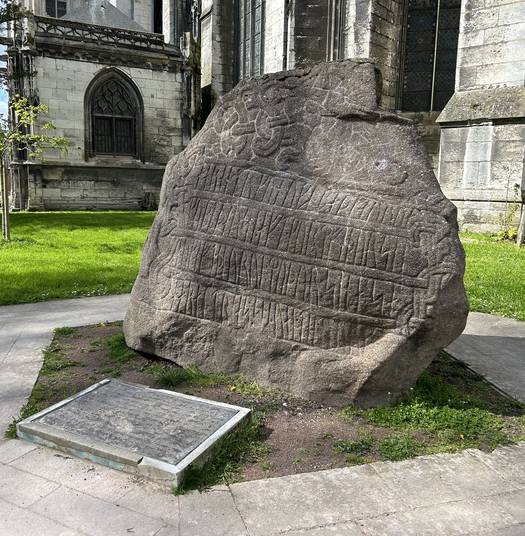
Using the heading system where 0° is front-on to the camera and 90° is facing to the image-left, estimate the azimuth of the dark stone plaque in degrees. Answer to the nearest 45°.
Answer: approximately 45°

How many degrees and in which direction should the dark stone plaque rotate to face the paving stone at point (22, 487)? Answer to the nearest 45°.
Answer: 0° — it already faces it

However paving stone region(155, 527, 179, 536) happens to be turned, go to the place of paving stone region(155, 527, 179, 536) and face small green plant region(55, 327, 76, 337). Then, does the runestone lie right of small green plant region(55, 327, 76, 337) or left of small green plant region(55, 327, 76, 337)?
right

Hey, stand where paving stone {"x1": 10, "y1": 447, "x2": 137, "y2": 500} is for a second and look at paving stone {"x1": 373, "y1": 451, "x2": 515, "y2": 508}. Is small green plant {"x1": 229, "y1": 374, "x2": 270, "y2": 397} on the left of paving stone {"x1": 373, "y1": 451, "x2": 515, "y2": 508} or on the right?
left

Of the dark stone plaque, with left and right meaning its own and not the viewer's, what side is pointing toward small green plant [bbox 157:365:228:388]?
back

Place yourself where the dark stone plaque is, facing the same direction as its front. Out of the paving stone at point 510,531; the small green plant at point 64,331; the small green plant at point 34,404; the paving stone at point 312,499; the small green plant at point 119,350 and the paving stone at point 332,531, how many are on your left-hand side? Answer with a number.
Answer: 3

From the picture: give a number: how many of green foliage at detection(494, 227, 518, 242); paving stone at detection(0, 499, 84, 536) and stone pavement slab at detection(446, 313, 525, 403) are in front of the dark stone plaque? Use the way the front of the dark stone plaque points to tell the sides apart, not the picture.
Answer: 1

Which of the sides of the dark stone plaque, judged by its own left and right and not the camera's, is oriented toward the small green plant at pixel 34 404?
right

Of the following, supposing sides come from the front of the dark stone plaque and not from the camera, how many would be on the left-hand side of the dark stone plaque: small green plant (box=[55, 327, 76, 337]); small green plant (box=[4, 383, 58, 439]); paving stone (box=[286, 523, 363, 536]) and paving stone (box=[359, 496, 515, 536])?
2

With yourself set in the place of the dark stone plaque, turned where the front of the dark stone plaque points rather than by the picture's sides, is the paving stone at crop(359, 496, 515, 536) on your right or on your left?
on your left

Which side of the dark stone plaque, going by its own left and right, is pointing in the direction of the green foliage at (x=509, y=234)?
back

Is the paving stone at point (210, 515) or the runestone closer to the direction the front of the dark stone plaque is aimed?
the paving stone

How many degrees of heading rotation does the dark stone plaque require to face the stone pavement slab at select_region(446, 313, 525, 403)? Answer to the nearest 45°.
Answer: approximately 135° to its left

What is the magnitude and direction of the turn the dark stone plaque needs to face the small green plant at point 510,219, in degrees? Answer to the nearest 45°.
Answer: approximately 180°

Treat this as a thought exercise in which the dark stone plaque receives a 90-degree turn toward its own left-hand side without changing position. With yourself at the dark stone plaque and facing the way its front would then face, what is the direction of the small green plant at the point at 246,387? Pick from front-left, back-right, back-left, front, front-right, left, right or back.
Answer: left
